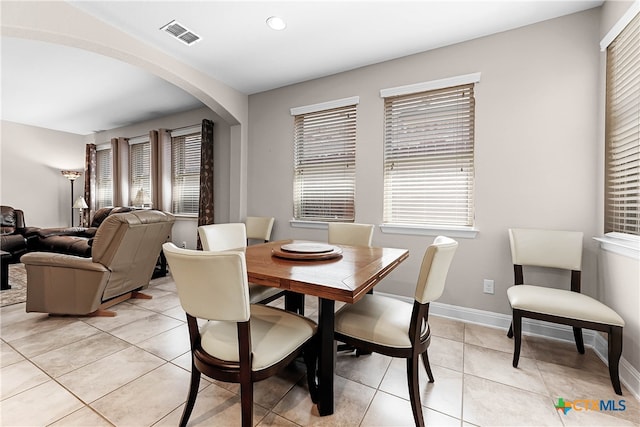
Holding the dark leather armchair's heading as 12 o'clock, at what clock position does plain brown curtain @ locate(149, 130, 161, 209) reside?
The plain brown curtain is roughly at 9 o'clock from the dark leather armchair.

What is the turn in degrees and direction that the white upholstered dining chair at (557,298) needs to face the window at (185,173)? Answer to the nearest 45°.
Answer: approximately 90° to its right

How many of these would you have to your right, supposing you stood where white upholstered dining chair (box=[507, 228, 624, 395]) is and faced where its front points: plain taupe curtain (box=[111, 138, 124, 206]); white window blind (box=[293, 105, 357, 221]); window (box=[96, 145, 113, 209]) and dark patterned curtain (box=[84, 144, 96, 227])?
4

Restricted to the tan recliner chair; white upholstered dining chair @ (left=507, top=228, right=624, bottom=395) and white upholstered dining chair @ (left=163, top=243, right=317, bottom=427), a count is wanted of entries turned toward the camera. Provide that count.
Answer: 1

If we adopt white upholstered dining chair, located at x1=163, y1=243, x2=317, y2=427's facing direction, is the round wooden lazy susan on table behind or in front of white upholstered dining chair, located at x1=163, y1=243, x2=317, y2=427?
in front

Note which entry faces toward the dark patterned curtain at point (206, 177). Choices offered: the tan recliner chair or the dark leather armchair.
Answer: the dark leather armchair

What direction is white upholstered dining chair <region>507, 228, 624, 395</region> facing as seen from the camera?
toward the camera

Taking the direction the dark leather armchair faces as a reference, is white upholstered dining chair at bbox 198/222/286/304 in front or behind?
in front

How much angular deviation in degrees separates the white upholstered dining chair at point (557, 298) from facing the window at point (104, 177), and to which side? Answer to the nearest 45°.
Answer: approximately 90° to its right

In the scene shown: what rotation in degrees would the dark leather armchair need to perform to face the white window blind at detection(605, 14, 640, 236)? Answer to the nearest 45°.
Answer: approximately 45° to its right

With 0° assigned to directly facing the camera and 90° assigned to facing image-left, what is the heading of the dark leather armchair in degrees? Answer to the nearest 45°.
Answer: approximately 315°

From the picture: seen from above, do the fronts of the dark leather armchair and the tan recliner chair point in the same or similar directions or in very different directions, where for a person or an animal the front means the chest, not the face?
very different directions

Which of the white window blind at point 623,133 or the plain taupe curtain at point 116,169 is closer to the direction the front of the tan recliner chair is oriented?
the plain taupe curtain

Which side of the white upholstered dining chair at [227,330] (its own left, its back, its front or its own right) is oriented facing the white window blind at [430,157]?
front

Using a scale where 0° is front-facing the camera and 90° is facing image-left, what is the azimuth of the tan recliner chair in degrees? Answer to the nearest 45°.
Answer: approximately 135°

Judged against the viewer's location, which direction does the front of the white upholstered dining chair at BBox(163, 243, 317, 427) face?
facing away from the viewer and to the right of the viewer

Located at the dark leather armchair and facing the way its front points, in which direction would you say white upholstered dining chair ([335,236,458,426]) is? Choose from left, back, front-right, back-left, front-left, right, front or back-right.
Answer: front-right

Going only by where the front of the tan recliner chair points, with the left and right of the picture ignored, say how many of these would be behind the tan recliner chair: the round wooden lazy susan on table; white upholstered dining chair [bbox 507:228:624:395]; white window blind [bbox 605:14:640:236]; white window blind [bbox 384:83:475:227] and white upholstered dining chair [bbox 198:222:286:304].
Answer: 5
